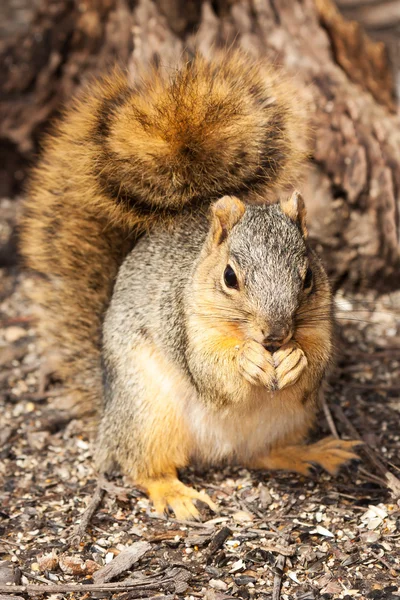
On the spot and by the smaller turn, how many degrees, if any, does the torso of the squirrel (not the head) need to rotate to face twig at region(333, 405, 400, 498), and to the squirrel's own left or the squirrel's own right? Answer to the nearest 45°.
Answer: approximately 45° to the squirrel's own left

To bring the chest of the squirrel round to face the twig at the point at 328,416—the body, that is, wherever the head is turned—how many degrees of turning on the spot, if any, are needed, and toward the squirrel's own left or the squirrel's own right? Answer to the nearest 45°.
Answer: approximately 90° to the squirrel's own left

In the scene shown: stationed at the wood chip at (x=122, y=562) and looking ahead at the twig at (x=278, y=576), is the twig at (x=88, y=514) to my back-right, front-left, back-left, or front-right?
back-left

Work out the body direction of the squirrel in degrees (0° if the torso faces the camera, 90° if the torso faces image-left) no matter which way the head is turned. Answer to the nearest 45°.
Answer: approximately 315°
